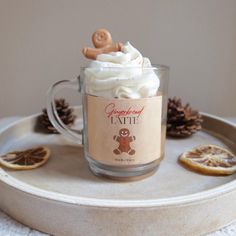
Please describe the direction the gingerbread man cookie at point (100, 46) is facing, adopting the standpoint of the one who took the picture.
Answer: facing the viewer

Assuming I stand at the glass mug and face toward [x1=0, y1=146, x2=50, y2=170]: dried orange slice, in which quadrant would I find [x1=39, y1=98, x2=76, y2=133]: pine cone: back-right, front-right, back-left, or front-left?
front-right
